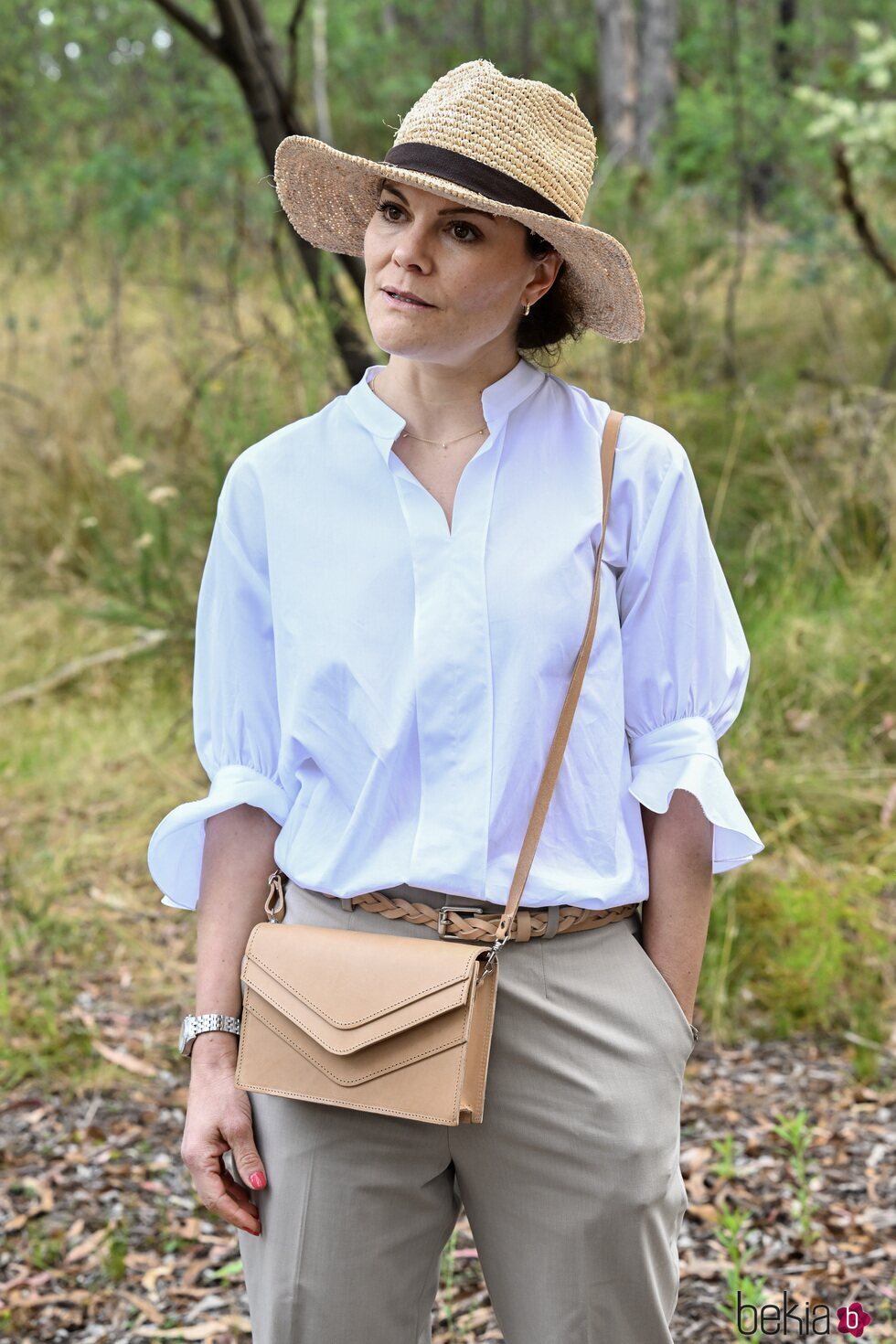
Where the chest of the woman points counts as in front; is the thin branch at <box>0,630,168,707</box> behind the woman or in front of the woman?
behind

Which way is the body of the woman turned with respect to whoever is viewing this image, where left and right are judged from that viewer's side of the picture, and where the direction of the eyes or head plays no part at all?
facing the viewer

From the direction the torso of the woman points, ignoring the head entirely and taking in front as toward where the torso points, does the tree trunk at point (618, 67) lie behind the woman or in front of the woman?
behind

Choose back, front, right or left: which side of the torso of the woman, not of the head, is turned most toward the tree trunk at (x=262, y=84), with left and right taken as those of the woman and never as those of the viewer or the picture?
back

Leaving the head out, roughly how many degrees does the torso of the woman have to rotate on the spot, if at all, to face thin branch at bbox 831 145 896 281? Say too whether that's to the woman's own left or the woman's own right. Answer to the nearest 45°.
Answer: approximately 180°

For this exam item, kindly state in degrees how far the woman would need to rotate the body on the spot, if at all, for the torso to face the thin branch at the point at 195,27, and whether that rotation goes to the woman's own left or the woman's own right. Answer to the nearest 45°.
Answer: approximately 180°

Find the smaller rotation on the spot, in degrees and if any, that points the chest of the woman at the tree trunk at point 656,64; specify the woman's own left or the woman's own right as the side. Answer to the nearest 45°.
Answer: approximately 180°
